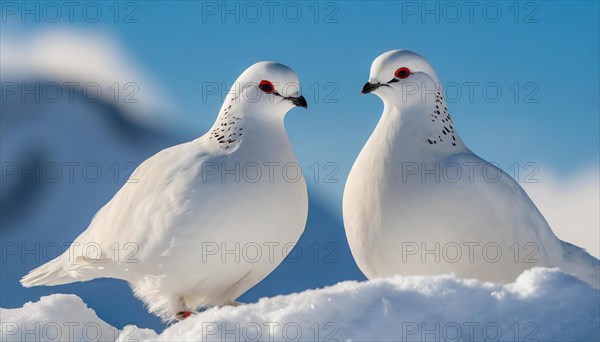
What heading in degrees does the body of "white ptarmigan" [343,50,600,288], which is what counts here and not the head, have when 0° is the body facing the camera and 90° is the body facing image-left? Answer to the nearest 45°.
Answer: approximately 90°

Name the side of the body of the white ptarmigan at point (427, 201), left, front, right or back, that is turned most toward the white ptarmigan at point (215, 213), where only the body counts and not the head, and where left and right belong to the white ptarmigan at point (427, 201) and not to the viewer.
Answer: front
